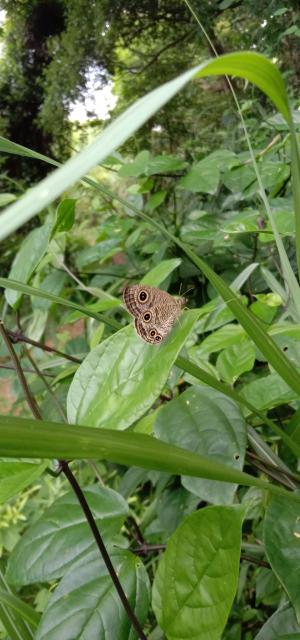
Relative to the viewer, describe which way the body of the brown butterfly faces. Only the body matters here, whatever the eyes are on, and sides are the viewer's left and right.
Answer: facing to the right of the viewer
